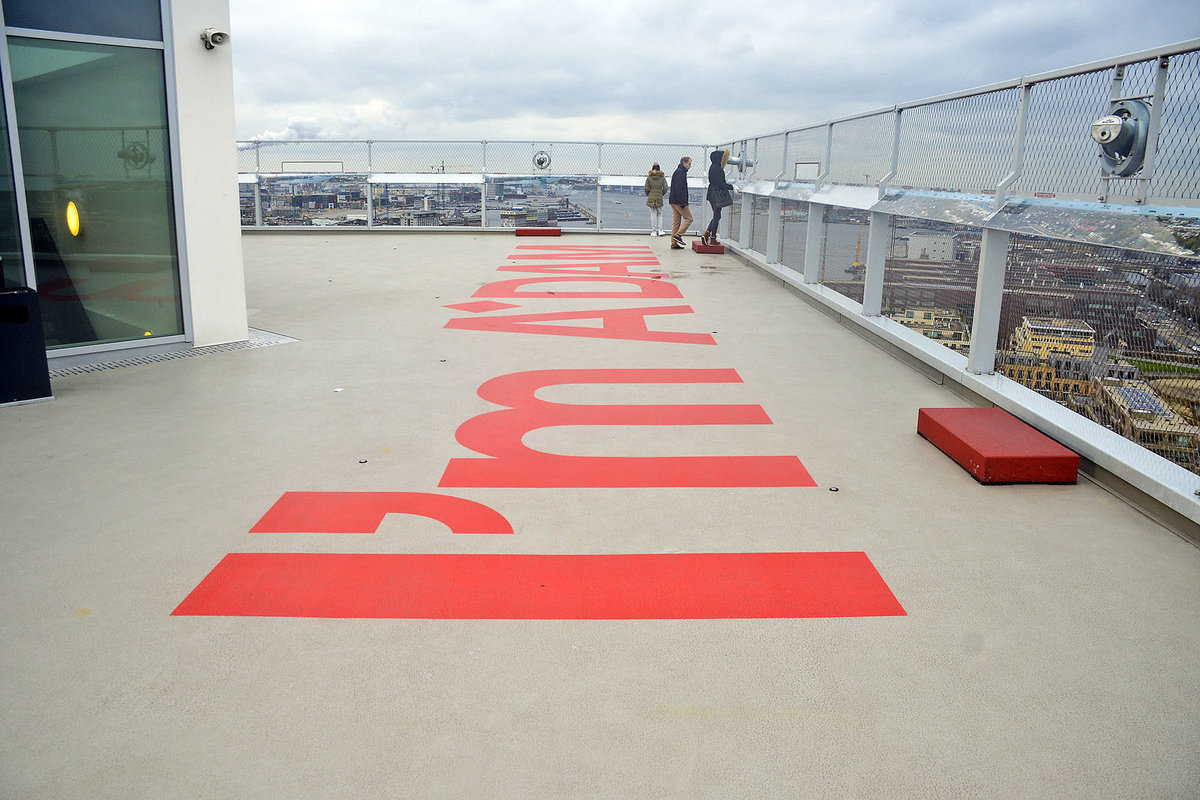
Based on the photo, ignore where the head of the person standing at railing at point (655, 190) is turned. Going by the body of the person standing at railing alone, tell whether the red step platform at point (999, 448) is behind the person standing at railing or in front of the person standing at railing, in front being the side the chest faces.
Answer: behind

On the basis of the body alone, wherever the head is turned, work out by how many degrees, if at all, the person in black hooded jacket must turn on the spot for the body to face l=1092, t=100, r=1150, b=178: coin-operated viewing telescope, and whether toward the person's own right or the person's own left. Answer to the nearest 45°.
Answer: approximately 90° to the person's own right

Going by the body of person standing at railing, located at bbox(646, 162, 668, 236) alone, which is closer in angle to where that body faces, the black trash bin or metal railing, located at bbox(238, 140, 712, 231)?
the metal railing

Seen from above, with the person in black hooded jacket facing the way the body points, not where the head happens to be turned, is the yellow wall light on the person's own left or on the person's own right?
on the person's own right

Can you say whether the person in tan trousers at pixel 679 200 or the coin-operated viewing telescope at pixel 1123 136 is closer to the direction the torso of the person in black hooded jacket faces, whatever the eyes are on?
the coin-operated viewing telescope

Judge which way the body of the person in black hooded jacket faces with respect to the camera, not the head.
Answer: to the viewer's right

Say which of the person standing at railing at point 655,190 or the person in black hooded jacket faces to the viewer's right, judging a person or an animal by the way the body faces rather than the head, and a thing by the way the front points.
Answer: the person in black hooded jacket

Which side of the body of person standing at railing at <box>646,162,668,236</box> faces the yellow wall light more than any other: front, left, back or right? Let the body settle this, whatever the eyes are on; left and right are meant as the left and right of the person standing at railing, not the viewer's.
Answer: back

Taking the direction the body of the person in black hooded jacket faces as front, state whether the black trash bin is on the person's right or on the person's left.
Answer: on the person's right

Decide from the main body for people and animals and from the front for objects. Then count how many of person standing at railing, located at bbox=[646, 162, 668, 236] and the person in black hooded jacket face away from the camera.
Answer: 1

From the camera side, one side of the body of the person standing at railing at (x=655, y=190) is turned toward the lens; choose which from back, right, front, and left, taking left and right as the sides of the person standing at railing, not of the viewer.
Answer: back

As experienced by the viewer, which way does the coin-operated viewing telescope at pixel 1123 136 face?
facing away from the viewer and to the right of the viewer
